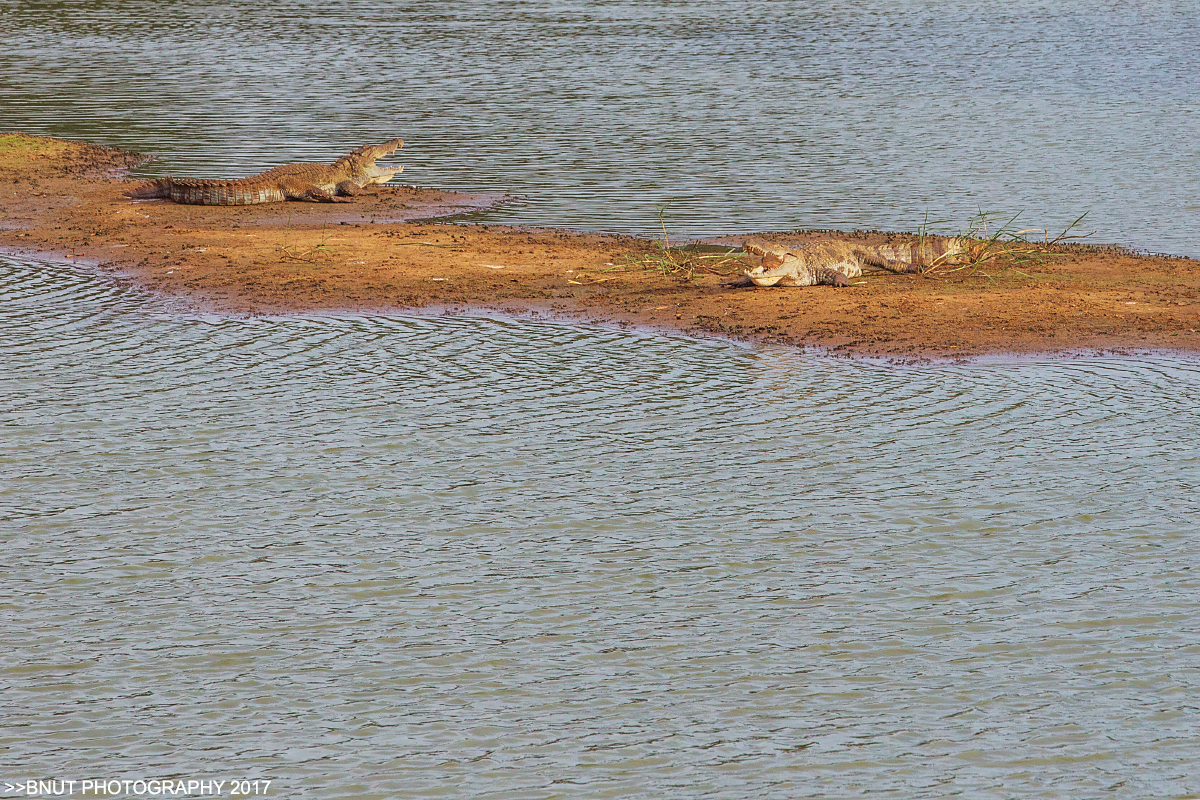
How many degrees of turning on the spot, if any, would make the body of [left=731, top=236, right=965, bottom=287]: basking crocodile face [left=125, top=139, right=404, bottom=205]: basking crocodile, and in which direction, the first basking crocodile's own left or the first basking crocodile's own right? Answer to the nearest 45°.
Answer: approximately 90° to the first basking crocodile's own right

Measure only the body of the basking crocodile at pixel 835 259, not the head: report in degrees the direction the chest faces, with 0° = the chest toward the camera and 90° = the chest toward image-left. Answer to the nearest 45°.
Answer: approximately 45°

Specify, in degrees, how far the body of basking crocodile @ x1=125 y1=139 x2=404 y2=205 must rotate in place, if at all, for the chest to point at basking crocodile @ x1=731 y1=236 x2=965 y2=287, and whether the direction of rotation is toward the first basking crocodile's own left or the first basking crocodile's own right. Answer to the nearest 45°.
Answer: approximately 45° to the first basking crocodile's own right

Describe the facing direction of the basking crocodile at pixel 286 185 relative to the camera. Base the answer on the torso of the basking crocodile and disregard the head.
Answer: to the viewer's right

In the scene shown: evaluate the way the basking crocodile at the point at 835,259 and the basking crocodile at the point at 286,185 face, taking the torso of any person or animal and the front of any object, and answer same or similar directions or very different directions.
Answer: very different directions

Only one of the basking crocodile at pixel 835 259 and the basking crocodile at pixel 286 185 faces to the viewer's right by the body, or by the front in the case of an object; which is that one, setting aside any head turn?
the basking crocodile at pixel 286 185

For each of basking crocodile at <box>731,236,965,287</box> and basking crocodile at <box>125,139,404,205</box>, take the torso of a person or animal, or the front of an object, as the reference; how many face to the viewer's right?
1
